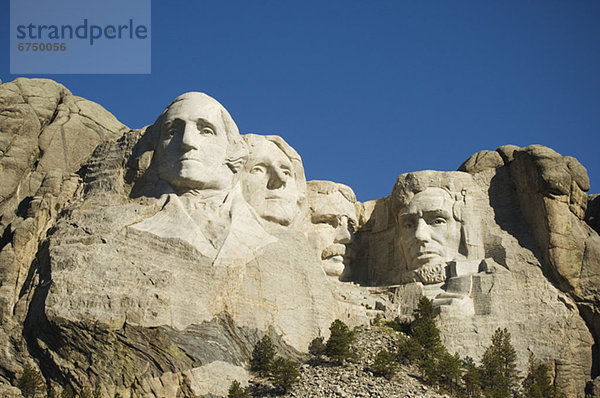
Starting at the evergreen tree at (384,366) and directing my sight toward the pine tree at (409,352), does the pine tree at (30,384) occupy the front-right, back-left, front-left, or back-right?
back-left

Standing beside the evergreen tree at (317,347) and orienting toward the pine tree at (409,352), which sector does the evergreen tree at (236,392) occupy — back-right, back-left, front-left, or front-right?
back-right

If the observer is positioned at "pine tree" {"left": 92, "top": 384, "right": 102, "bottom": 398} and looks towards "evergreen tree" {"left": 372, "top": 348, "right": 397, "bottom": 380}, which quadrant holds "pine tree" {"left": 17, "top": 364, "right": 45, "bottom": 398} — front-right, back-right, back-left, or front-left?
back-left

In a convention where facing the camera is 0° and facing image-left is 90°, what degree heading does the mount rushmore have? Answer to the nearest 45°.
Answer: approximately 0°
